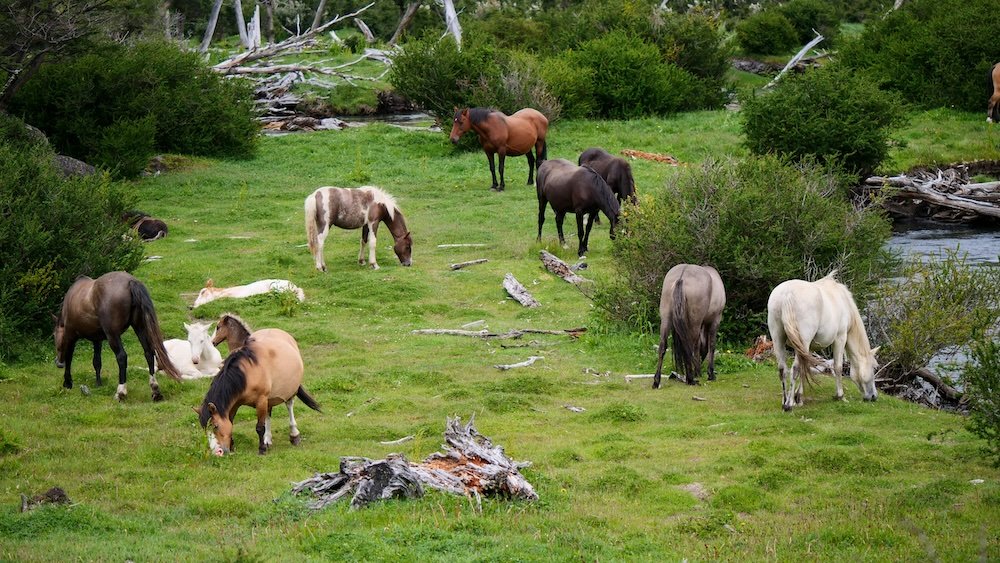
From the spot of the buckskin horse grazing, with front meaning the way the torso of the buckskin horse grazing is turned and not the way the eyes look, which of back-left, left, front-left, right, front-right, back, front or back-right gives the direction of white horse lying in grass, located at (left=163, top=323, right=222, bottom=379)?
back-right

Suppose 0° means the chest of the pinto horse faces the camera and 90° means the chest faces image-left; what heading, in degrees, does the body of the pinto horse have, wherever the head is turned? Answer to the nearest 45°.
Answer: approximately 270°

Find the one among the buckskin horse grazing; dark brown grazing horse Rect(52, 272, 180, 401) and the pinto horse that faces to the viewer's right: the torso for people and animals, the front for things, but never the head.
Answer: the pinto horse

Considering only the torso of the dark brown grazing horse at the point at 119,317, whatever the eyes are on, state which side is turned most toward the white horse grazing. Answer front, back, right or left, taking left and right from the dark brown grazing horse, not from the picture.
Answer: back

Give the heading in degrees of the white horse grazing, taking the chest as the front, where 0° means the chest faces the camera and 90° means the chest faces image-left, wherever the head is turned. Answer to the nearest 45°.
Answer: approximately 225°

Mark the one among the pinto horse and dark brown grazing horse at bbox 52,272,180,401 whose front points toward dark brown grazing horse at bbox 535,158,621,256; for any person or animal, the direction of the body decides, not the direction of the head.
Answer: the pinto horse

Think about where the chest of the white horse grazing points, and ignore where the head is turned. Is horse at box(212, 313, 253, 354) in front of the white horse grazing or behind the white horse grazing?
behind

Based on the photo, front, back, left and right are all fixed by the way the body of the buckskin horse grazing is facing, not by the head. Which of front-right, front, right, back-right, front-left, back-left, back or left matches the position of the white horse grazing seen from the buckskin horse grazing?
back-left

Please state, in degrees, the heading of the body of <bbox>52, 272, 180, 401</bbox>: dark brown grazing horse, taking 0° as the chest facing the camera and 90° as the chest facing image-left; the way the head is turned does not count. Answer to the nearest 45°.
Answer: approximately 135°

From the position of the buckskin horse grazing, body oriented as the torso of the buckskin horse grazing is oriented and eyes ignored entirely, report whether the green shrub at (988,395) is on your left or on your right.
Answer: on your left

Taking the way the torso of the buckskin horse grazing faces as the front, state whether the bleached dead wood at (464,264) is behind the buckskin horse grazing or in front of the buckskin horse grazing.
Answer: behind

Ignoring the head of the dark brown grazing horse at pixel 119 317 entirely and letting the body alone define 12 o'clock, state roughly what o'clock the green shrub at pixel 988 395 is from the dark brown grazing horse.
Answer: The green shrub is roughly at 6 o'clock from the dark brown grazing horse.
